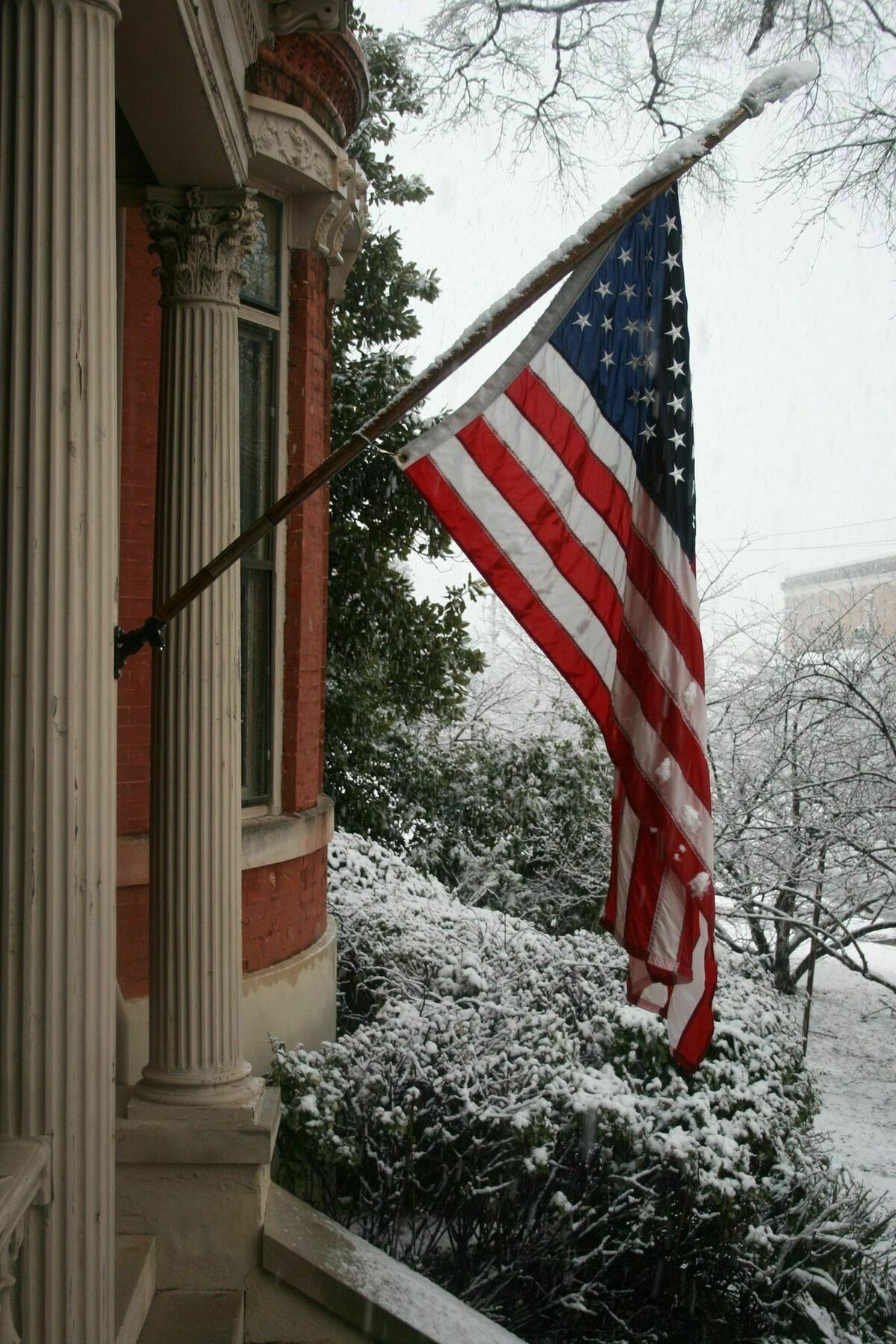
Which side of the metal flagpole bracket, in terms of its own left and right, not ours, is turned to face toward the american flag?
front

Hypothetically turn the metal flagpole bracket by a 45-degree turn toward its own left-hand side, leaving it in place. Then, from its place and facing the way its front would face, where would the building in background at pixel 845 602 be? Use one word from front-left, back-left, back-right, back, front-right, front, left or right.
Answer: front

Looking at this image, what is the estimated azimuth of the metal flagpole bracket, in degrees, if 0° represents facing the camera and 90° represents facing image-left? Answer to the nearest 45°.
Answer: approximately 270°

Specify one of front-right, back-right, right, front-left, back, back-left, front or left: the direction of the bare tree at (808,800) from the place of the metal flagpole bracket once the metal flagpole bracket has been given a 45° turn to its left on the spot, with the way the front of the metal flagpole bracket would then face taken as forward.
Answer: front

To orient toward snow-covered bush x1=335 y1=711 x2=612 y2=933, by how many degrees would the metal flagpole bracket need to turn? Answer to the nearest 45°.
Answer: approximately 45° to its left
